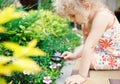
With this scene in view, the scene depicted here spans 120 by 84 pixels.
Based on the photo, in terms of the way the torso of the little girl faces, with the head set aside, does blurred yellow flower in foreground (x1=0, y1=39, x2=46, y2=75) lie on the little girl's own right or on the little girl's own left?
on the little girl's own left

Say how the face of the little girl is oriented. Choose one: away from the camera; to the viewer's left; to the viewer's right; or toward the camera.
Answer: to the viewer's left

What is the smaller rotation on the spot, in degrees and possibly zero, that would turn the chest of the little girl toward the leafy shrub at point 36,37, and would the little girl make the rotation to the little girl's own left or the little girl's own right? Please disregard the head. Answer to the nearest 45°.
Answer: approximately 45° to the little girl's own right

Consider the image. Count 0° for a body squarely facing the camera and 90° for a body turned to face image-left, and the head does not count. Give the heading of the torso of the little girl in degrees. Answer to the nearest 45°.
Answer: approximately 90°

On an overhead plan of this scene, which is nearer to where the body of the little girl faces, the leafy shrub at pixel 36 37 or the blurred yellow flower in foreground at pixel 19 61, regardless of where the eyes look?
the leafy shrub

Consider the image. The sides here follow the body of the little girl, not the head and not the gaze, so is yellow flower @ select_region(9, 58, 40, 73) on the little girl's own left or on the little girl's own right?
on the little girl's own left
